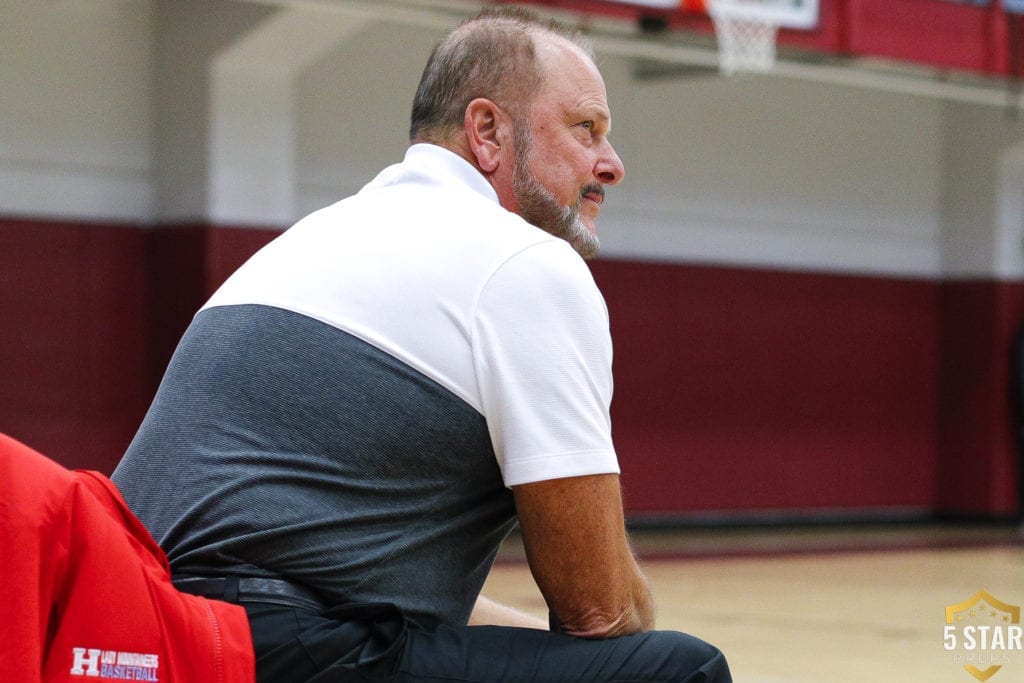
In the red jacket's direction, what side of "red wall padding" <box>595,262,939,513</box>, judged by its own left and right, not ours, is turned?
front

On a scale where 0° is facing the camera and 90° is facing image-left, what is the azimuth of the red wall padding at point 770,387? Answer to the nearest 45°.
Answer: approximately 0°
